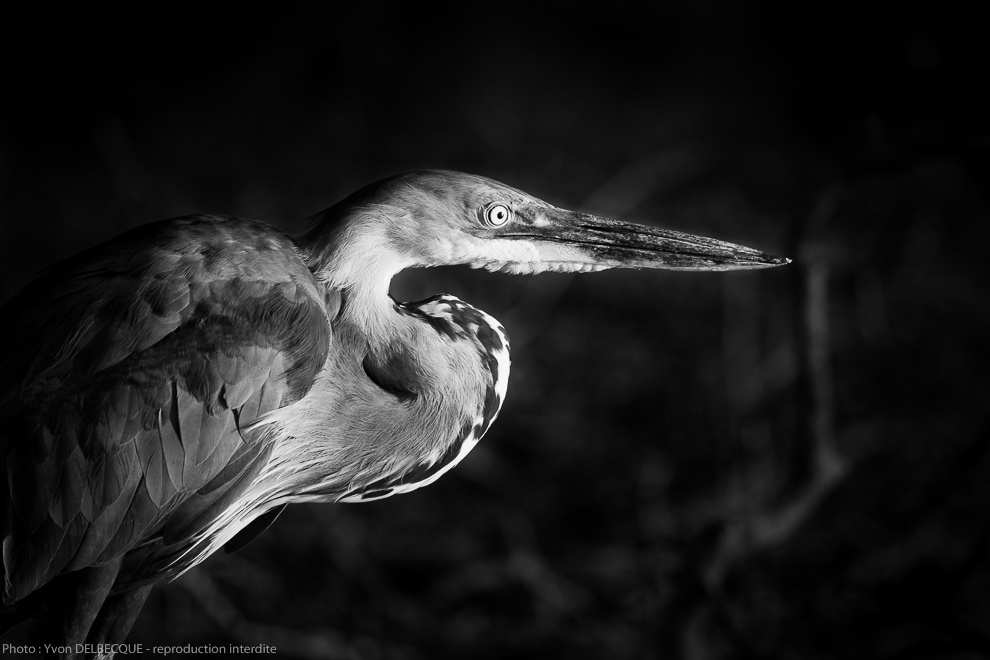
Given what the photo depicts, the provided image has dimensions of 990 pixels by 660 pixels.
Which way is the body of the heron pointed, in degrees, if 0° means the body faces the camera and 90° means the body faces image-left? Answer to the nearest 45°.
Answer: approximately 270°
